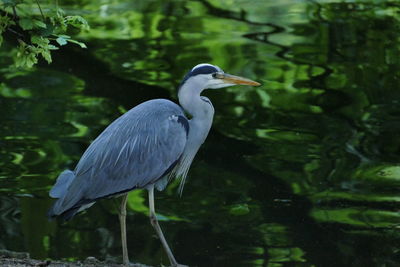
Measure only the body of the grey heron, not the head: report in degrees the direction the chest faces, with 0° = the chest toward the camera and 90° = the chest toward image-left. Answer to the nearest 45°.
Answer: approximately 270°
